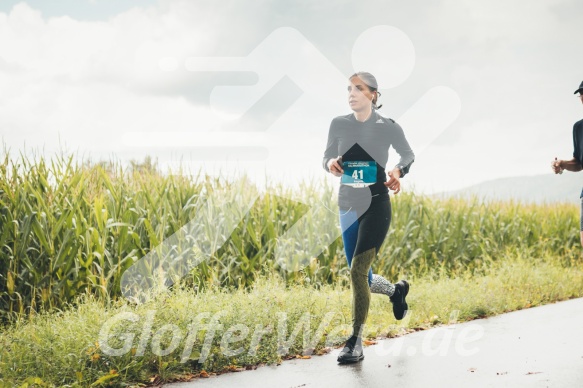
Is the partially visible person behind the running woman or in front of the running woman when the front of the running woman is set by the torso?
behind

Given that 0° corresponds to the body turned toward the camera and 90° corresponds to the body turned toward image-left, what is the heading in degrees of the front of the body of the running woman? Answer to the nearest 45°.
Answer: approximately 45°

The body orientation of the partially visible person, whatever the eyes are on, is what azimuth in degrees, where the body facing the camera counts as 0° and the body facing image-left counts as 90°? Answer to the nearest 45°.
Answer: approximately 45°

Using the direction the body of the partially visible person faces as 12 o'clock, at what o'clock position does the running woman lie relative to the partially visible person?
The running woman is roughly at 12 o'clock from the partially visible person.
